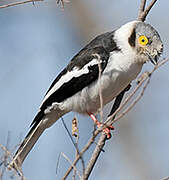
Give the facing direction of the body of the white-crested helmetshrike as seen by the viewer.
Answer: to the viewer's right
